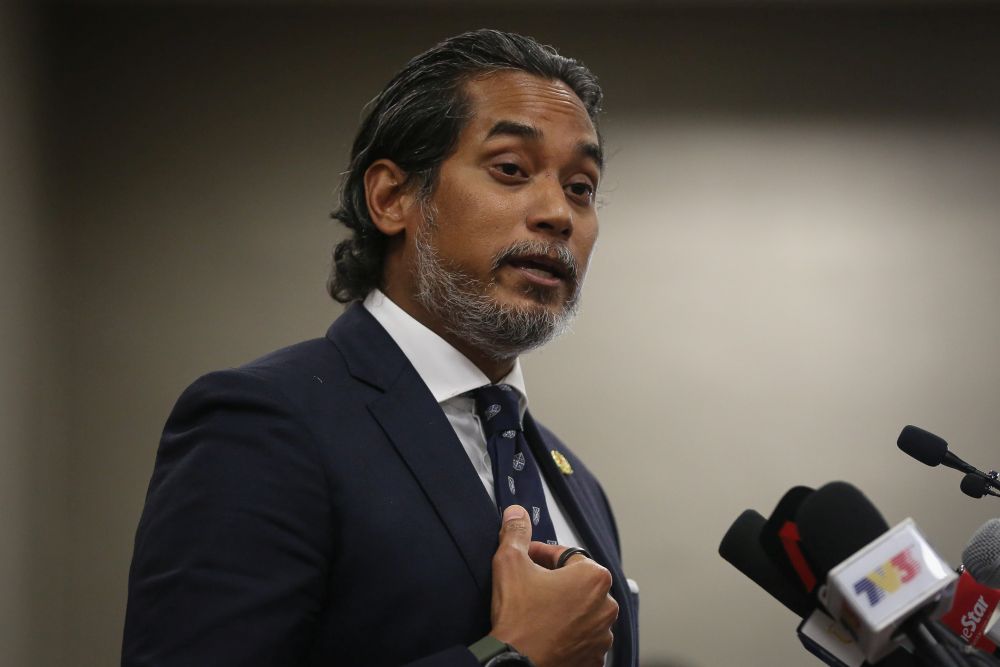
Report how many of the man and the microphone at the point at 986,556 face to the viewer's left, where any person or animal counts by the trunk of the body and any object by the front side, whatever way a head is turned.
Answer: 1

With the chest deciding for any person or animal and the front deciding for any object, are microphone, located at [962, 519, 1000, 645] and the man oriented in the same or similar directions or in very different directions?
very different directions

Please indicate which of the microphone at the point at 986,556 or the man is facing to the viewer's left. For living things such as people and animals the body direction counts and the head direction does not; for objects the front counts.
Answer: the microphone

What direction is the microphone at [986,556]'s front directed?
to the viewer's left
